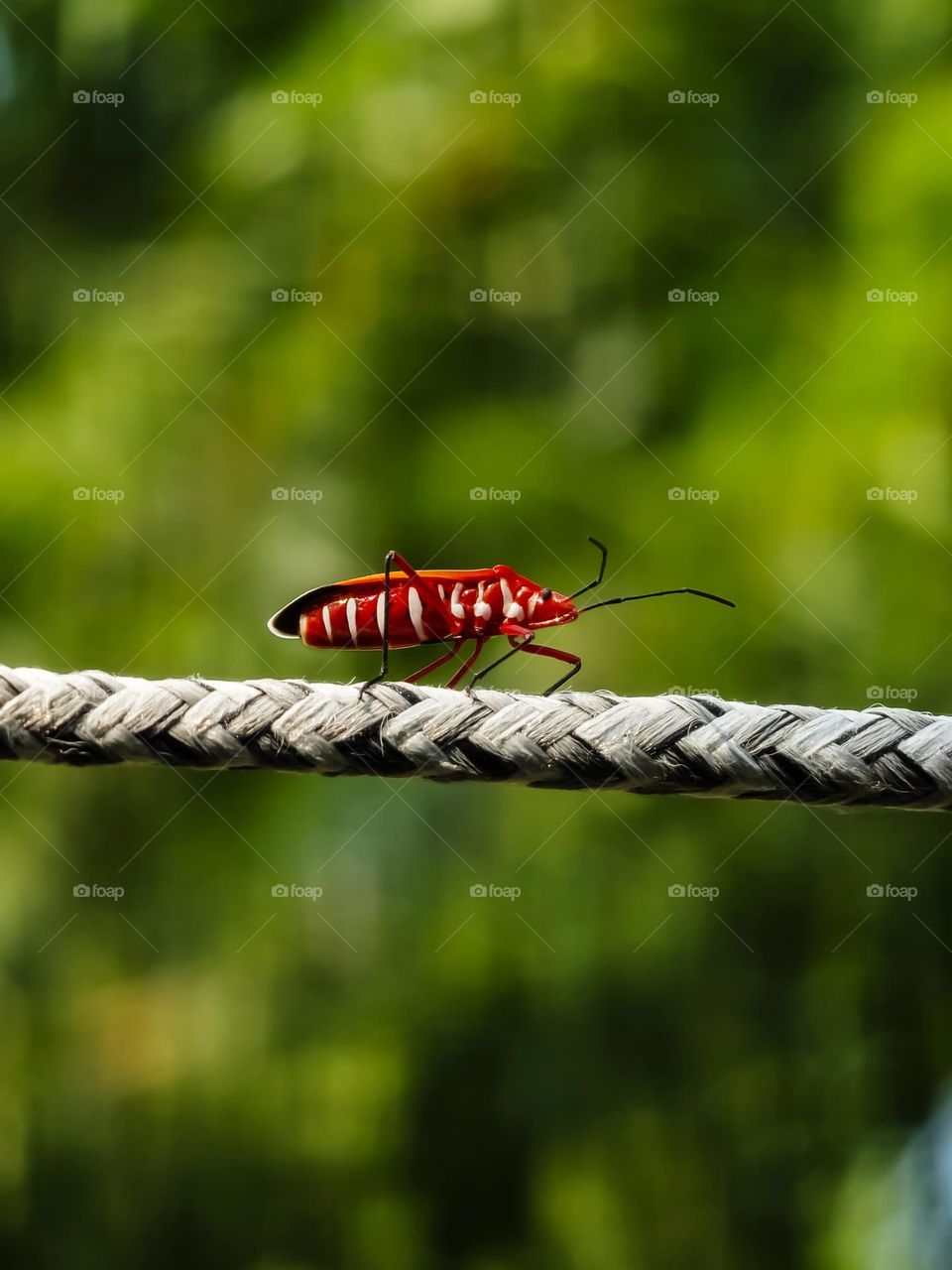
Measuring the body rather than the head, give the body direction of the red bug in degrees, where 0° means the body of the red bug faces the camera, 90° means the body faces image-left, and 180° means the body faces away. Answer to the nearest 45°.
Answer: approximately 270°
